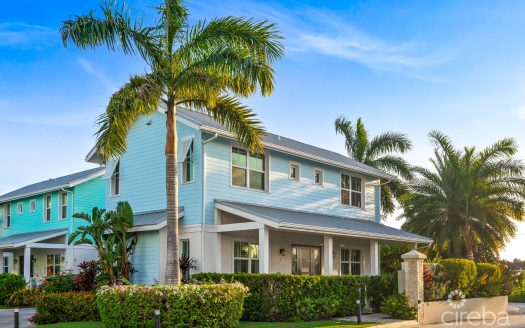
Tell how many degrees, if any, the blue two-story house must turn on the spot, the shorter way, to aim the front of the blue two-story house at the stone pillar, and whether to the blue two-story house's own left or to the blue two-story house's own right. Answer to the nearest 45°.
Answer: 0° — it already faces it

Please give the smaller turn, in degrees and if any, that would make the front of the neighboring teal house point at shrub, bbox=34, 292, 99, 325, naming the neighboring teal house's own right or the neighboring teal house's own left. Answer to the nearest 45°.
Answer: approximately 45° to the neighboring teal house's own left

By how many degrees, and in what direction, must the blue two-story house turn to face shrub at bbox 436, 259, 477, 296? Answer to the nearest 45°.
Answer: approximately 45° to its left

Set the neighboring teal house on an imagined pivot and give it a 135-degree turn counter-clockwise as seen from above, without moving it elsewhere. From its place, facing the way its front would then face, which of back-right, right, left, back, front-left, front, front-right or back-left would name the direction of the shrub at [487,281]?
front-right

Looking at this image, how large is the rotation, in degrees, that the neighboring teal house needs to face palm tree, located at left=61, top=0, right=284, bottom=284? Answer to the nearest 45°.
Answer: approximately 45° to its left

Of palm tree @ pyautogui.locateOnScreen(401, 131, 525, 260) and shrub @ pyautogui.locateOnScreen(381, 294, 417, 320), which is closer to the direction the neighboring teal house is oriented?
the shrub

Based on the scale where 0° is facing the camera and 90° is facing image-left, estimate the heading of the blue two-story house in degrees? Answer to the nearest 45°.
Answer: approximately 315°

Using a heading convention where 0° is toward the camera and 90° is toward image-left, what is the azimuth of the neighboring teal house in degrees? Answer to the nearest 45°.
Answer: approximately 45°
